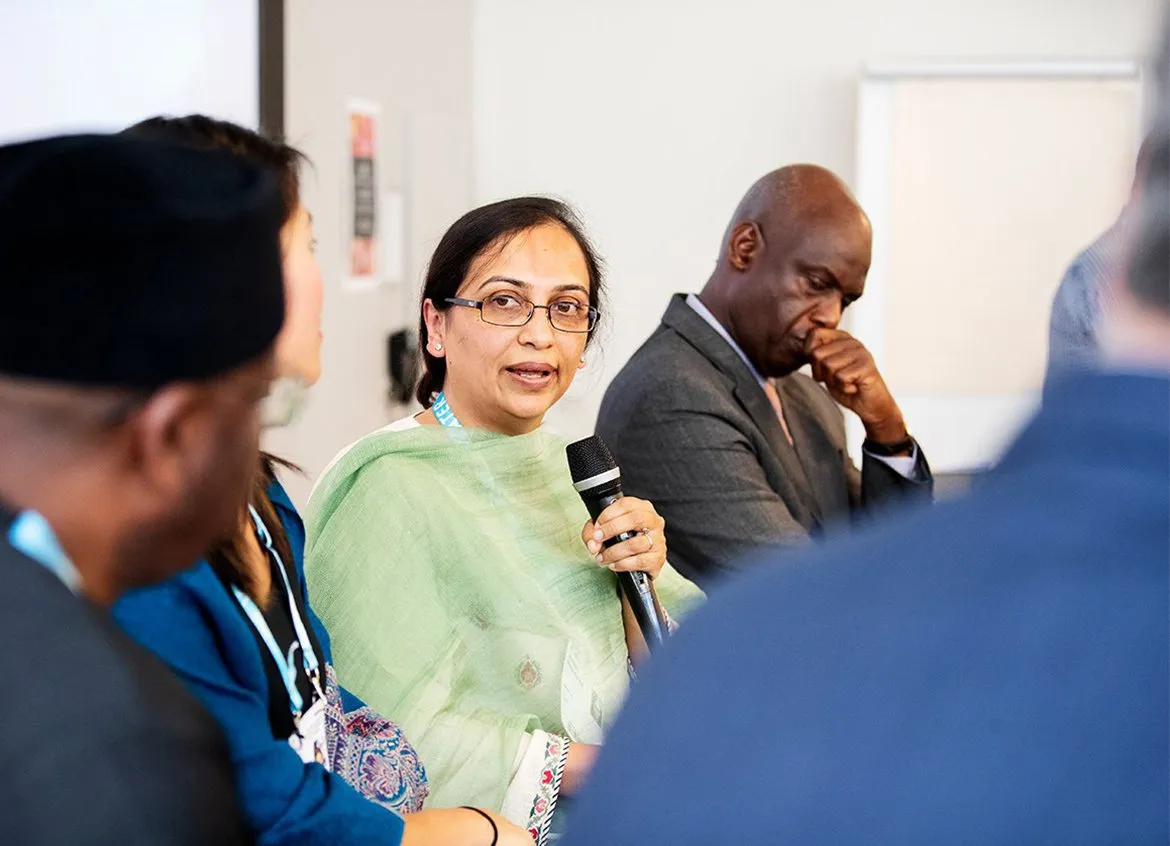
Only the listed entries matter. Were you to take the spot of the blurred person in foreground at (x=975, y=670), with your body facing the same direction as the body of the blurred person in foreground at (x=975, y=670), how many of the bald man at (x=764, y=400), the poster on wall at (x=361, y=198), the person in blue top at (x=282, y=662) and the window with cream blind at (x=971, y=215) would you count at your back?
0

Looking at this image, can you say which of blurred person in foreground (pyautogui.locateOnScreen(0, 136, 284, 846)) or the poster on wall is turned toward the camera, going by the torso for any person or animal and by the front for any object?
the poster on wall

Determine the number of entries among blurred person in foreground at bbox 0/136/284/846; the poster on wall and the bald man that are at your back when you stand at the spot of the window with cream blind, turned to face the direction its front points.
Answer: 0

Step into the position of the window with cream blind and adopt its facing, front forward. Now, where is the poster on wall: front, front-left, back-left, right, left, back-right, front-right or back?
front-right

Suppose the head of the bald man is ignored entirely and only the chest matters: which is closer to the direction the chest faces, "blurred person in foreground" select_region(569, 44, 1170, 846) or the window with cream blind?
the blurred person in foreground

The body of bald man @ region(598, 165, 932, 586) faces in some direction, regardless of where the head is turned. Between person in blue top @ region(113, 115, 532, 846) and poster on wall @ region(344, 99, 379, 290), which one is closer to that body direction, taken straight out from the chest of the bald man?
the person in blue top

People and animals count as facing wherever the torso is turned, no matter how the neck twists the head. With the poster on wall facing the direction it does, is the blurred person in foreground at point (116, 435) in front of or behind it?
in front

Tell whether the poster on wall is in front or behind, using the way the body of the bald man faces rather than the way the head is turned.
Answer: behind

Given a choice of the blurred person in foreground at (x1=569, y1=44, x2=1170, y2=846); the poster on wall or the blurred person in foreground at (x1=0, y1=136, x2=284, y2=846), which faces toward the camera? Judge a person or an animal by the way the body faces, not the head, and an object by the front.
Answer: the poster on wall

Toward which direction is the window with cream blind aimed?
toward the camera

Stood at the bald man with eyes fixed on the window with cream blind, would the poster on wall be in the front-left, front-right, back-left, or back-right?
front-left

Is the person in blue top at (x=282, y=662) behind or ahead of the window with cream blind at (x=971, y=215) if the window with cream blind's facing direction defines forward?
ahead

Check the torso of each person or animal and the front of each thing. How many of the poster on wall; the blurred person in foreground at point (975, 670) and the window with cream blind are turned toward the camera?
2

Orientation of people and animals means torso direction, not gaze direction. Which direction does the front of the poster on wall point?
toward the camera

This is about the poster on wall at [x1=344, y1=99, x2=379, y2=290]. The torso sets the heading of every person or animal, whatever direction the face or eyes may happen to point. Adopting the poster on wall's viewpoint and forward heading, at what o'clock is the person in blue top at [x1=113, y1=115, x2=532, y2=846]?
The person in blue top is roughly at 12 o'clock from the poster on wall.

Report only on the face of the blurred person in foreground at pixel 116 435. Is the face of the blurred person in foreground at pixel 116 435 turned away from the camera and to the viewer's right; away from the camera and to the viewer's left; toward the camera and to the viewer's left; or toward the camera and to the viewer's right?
away from the camera and to the viewer's right

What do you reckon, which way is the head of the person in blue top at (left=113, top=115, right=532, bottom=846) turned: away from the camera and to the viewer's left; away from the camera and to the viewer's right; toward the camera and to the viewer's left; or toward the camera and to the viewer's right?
away from the camera and to the viewer's right

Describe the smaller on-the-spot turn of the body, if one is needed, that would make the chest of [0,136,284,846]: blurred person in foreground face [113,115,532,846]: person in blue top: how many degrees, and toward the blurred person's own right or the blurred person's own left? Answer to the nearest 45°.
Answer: approximately 45° to the blurred person's own left

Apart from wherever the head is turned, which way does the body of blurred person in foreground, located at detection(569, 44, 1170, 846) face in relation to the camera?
away from the camera
